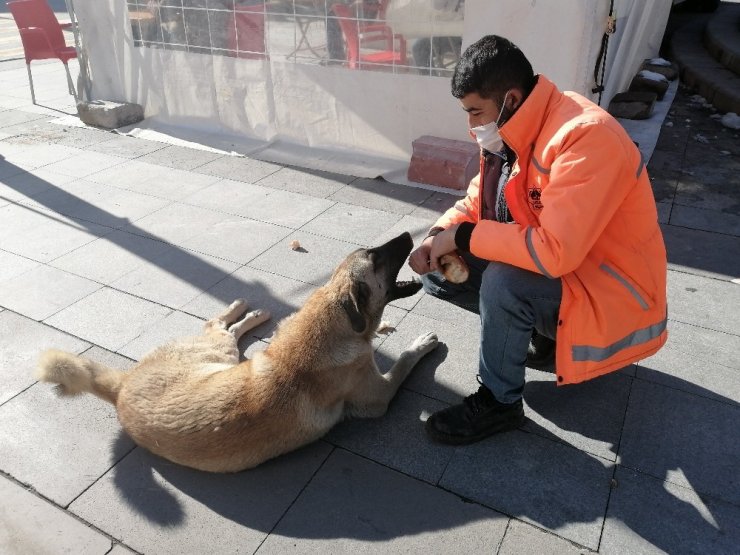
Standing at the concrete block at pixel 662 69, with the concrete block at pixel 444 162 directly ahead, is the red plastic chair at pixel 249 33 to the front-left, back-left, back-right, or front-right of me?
front-right

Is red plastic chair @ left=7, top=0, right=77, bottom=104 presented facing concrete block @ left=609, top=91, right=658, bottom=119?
no

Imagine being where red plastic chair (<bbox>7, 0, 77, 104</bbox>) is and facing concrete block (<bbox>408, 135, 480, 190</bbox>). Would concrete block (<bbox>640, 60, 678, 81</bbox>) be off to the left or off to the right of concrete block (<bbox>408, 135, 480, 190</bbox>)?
left

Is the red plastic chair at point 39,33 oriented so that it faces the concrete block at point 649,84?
no

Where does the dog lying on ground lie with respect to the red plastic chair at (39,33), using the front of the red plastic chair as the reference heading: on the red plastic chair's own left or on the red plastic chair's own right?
on the red plastic chair's own right

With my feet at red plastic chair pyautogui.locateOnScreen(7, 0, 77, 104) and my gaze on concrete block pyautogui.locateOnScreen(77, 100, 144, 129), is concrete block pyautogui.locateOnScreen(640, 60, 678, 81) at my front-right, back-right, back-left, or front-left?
front-left

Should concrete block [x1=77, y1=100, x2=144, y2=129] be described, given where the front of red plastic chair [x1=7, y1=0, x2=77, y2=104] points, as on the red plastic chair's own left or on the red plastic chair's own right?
on the red plastic chair's own right

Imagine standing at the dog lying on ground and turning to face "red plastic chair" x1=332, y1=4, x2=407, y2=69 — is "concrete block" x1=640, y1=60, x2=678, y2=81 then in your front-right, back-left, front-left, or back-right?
front-right
